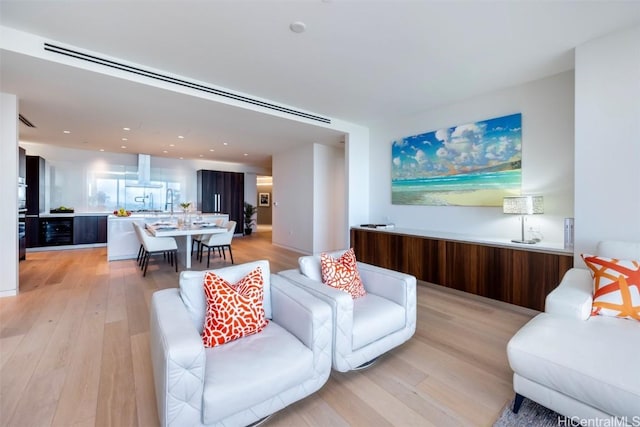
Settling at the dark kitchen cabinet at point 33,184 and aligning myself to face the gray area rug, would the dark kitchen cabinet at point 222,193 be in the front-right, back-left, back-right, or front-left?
front-left

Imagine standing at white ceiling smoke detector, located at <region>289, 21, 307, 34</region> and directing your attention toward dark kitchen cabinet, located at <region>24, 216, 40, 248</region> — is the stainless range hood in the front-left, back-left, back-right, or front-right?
front-right

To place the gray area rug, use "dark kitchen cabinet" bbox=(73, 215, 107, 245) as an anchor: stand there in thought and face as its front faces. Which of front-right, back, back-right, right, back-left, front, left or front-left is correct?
front

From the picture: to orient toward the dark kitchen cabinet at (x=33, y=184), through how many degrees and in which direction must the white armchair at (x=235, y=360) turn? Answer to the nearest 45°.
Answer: approximately 180°

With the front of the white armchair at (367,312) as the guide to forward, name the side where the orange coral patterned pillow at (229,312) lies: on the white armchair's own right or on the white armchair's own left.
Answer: on the white armchair's own right

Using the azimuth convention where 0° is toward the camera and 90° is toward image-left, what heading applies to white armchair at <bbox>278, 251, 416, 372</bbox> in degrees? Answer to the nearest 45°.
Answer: approximately 315°

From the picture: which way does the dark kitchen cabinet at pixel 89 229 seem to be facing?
toward the camera

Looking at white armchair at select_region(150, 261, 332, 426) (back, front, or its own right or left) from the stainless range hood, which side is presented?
back

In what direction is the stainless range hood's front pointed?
toward the camera

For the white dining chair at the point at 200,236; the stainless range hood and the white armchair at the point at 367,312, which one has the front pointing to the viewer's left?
the white dining chair

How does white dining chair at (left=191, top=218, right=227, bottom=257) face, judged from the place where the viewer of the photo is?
facing to the left of the viewer

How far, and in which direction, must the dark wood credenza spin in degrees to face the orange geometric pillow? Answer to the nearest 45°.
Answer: approximately 90° to its left

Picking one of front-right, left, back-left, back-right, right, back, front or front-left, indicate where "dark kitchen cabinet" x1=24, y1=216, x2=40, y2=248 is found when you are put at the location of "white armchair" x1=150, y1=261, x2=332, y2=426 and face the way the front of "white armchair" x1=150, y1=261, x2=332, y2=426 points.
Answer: back
